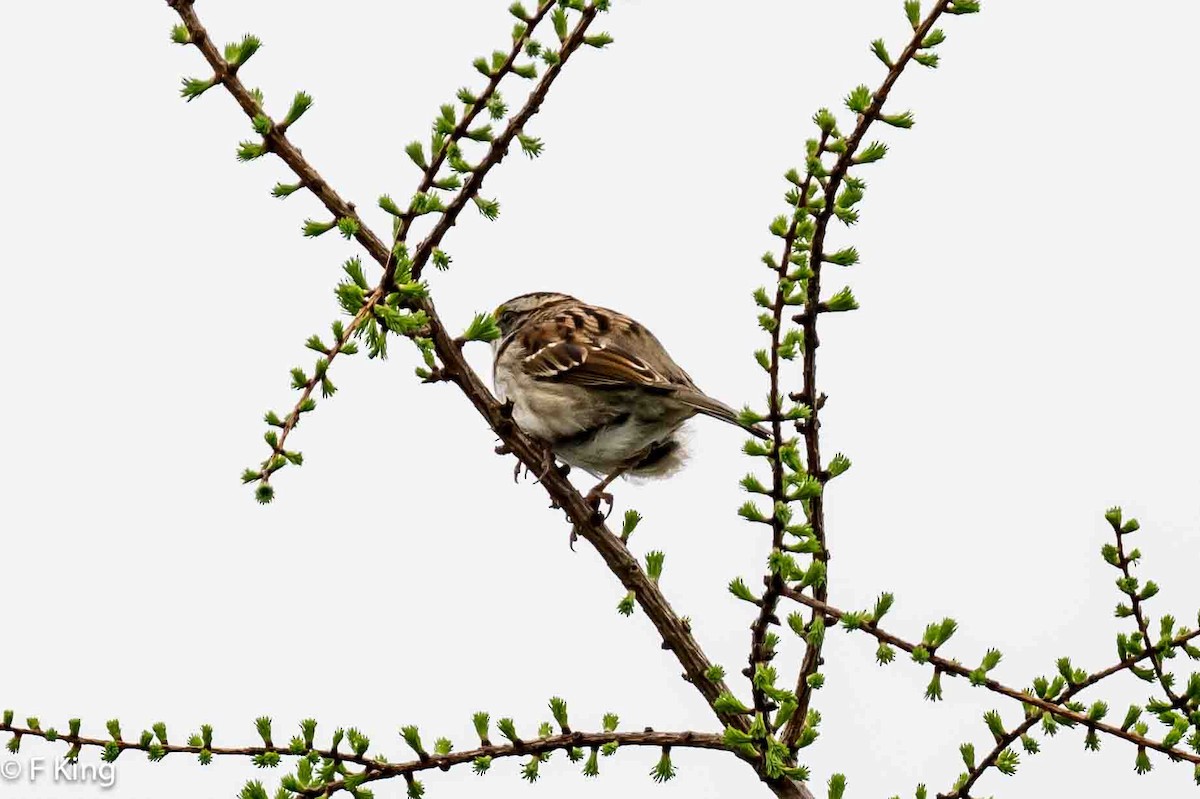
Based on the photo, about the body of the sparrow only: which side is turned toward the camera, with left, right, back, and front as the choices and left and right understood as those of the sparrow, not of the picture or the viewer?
left
